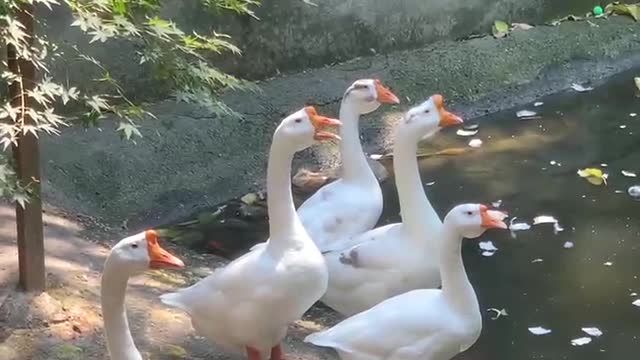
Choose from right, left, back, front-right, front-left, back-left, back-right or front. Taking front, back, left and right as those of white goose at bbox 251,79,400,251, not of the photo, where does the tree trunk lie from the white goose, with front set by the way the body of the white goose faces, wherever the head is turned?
back-right

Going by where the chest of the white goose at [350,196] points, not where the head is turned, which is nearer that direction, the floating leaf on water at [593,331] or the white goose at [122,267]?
the floating leaf on water

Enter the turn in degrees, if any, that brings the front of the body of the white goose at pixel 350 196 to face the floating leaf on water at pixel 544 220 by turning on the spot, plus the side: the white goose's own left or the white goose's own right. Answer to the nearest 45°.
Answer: approximately 45° to the white goose's own left

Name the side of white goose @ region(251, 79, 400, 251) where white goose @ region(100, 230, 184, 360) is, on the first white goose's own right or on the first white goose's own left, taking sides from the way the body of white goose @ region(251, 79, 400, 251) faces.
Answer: on the first white goose's own right

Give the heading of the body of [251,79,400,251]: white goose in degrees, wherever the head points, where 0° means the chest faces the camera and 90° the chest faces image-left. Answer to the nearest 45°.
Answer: approximately 270°

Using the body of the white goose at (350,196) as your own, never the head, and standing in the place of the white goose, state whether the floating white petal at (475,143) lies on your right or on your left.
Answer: on your left

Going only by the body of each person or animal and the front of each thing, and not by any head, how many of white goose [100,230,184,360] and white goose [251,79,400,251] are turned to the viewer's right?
2

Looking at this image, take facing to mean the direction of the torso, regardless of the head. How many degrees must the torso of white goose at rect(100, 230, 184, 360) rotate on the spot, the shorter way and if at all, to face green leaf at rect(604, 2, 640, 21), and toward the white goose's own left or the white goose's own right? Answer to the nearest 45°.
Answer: approximately 45° to the white goose's own left

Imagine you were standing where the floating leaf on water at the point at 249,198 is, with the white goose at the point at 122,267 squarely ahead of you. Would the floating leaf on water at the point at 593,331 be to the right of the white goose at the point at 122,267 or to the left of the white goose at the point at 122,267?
left

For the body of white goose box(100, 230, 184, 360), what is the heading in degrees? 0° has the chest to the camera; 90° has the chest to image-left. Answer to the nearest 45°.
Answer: approximately 270°

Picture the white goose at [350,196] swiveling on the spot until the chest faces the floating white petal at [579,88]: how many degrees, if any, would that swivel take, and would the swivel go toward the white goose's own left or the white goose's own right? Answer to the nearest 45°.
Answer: approximately 45° to the white goose's own left
